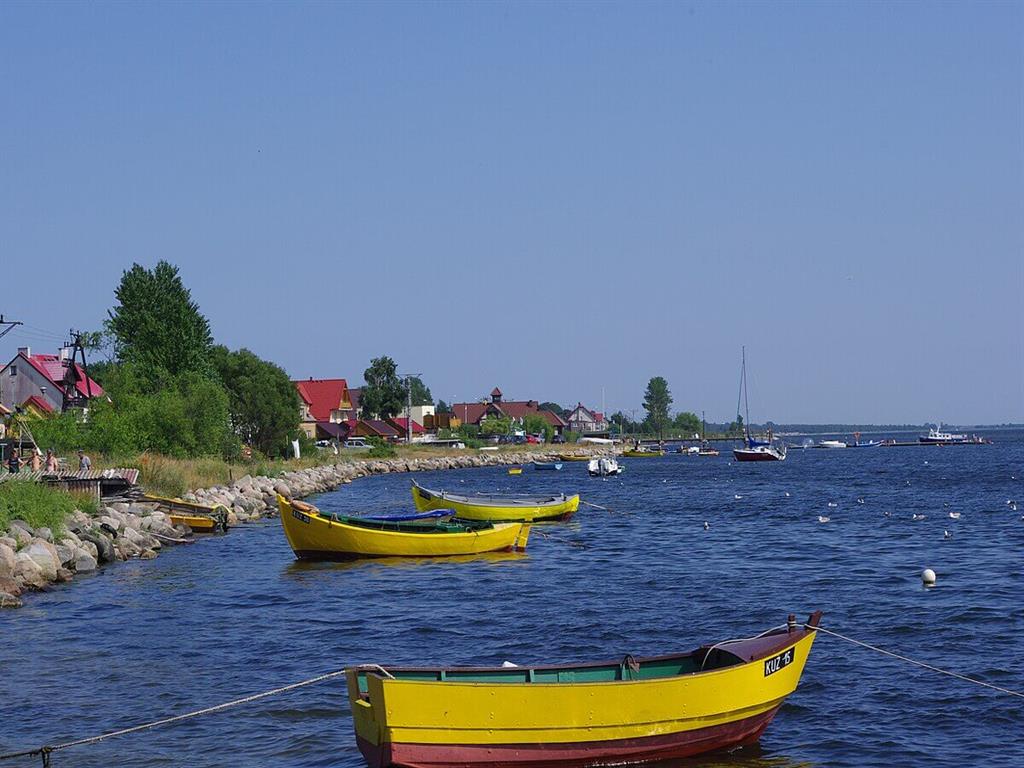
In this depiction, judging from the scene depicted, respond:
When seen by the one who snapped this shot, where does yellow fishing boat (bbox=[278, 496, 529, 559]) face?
facing to the left of the viewer

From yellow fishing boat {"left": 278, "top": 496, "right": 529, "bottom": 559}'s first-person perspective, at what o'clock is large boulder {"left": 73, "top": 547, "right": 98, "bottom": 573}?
The large boulder is roughly at 11 o'clock from the yellow fishing boat.

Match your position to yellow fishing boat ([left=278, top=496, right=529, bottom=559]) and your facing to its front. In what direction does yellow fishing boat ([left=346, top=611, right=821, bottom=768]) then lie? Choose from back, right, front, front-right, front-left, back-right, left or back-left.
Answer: left

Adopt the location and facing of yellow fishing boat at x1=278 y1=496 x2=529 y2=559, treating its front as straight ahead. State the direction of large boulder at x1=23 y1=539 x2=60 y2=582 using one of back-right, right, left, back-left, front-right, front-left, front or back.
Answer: front-left

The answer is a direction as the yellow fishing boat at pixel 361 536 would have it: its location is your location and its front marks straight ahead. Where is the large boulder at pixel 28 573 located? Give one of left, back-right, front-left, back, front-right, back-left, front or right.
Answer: front-left

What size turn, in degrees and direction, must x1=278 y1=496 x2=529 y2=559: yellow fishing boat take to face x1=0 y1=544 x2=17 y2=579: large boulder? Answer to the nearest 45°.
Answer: approximately 45° to its left

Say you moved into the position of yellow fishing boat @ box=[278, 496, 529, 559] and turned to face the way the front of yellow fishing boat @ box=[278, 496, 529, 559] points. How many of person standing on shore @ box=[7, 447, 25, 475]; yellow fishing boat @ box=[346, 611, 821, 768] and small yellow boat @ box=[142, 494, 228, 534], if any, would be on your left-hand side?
1

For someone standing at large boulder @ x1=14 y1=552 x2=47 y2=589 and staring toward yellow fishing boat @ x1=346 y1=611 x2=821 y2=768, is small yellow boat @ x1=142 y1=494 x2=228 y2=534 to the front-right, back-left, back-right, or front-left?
back-left

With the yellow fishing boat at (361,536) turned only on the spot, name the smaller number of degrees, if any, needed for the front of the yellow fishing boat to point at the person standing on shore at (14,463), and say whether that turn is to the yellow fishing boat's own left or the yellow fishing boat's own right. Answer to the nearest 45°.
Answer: approximately 45° to the yellow fishing boat's own right

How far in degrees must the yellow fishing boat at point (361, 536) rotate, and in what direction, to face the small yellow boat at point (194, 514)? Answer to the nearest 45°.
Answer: approximately 45° to its right
